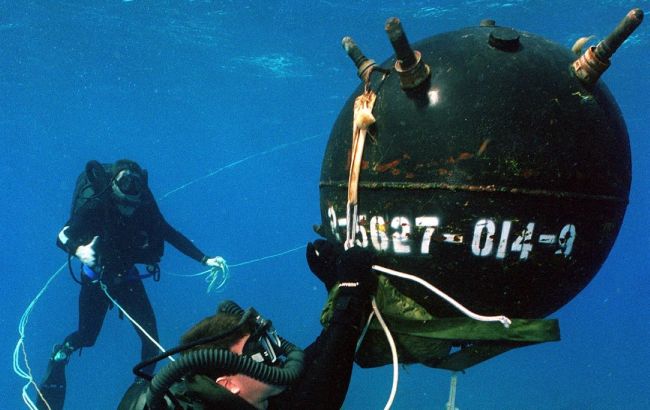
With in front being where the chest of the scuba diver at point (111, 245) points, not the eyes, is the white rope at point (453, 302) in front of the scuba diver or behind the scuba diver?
in front

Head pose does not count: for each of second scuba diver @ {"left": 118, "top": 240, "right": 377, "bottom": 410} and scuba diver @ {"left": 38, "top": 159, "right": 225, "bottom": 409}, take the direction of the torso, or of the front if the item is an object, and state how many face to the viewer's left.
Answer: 0

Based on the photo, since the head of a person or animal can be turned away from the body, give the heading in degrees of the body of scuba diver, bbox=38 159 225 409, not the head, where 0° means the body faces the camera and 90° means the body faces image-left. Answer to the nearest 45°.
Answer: approximately 315°

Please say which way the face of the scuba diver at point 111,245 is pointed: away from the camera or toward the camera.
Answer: toward the camera

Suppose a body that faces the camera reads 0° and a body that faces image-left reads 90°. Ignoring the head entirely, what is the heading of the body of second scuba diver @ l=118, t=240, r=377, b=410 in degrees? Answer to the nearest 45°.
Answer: approximately 270°
